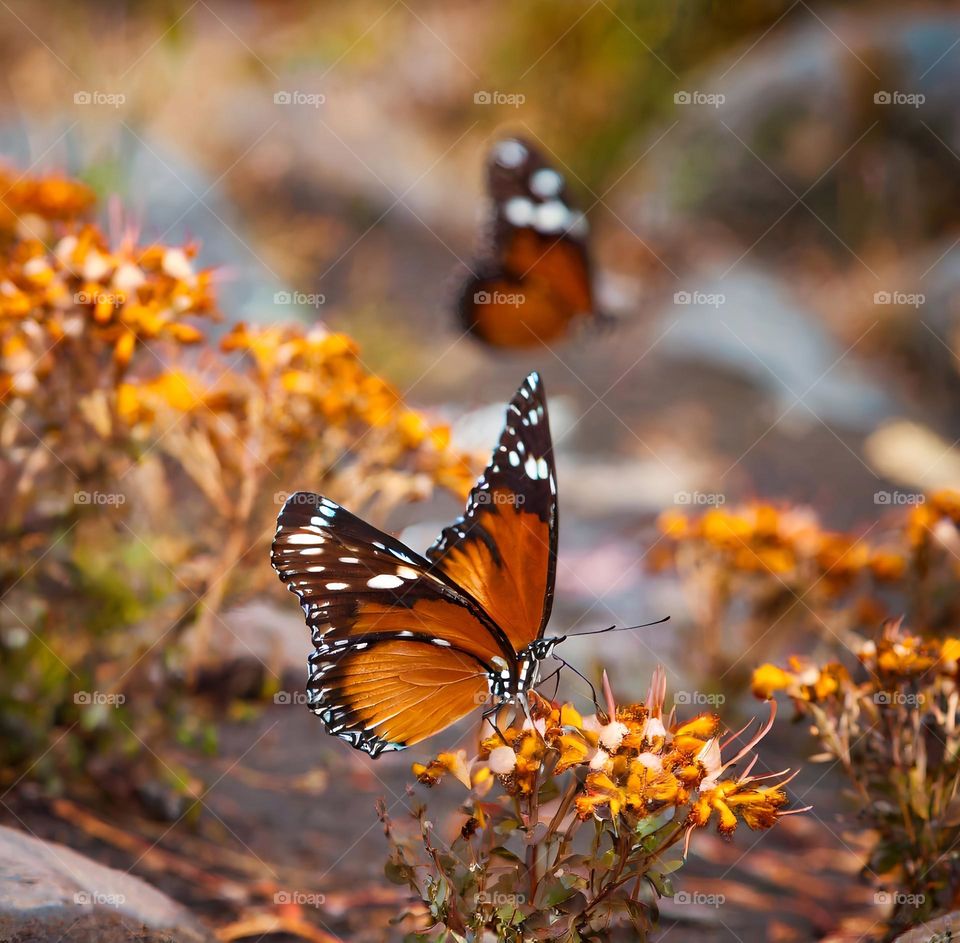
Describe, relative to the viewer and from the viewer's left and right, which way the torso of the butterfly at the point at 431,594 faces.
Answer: facing to the right of the viewer
